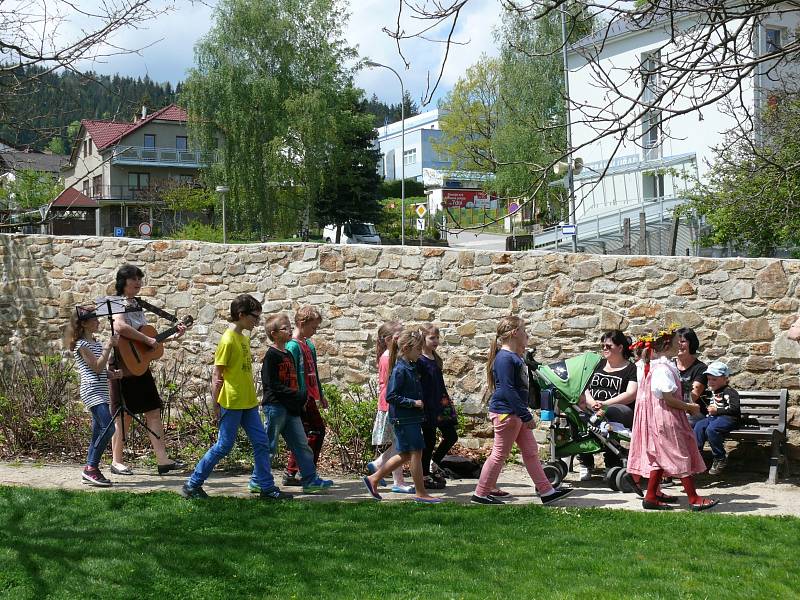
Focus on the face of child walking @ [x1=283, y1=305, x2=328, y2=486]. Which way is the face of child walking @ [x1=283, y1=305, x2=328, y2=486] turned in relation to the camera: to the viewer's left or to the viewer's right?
to the viewer's right

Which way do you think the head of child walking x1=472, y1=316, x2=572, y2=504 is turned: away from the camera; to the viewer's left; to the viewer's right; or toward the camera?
to the viewer's right

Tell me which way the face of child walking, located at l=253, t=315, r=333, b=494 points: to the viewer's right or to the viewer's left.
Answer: to the viewer's right

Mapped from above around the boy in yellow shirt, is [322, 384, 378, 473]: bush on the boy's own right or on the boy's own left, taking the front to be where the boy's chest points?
on the boy's own left

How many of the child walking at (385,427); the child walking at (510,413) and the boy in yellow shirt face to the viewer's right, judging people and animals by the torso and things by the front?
3

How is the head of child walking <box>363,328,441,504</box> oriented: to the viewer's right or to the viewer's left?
to the viewer's right

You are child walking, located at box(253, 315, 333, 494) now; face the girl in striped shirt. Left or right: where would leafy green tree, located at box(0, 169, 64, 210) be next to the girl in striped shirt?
right

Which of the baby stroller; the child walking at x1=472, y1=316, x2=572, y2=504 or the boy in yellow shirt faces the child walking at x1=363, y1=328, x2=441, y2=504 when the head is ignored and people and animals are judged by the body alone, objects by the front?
the boy in yellow shirt

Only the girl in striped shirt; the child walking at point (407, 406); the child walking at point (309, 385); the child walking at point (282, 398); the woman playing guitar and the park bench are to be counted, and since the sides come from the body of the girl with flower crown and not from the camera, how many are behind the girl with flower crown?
5

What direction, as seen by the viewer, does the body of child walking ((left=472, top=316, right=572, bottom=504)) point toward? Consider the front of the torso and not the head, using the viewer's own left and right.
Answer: facing to the right of the viewer

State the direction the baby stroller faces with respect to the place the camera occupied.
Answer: facing to the right of the viewer

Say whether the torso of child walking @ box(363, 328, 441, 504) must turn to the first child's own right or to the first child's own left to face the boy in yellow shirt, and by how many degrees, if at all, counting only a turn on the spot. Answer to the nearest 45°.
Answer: approximately 180°

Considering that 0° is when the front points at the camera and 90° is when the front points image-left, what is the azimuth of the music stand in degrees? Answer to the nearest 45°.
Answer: approximately 180°

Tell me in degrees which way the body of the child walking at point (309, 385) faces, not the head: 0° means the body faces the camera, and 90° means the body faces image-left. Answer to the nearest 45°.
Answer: approximately 315°

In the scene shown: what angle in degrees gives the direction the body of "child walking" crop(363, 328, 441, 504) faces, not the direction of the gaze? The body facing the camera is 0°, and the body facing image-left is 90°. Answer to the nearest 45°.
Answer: approximately 270°

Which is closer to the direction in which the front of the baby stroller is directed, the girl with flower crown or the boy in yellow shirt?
the girl with flower crown
